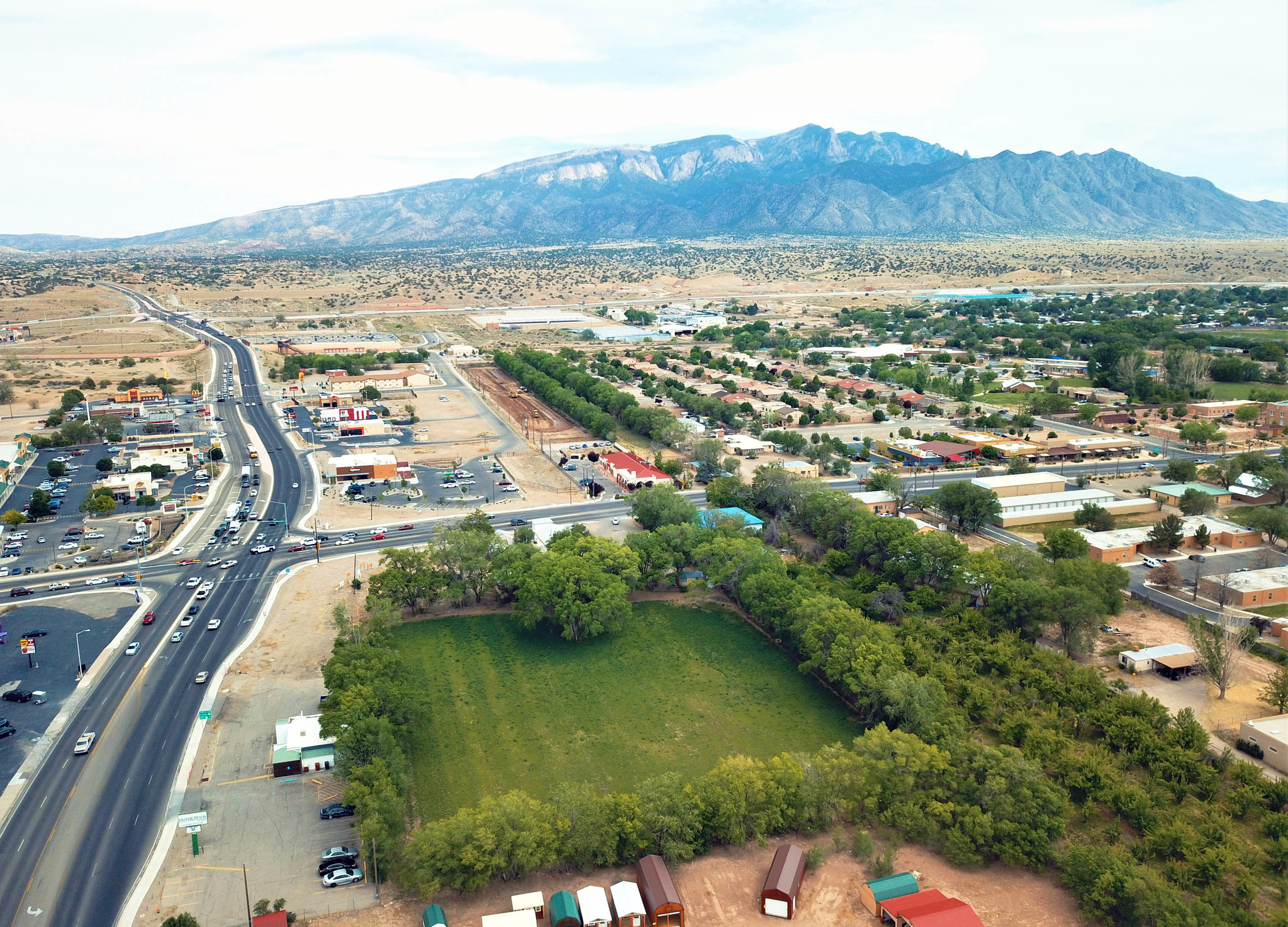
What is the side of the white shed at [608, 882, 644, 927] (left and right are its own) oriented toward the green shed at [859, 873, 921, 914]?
left

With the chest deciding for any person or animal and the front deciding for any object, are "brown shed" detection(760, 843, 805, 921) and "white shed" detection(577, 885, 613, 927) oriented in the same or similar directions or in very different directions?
same or similar directions

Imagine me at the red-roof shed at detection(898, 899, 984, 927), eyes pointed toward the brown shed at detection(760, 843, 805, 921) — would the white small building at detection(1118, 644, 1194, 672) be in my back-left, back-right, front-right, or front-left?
back-right

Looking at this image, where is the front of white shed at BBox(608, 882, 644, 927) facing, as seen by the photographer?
facing the viewer

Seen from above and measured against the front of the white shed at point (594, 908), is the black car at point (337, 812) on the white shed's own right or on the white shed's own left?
on the white shed's own right

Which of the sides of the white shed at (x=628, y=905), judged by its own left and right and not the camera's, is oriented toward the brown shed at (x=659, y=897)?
left

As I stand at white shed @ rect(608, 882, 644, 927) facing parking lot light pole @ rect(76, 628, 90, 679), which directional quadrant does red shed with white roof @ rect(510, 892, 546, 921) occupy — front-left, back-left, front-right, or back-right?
front-left

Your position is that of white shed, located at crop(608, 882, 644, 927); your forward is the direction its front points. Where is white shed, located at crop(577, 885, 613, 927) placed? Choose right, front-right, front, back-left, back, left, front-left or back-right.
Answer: right

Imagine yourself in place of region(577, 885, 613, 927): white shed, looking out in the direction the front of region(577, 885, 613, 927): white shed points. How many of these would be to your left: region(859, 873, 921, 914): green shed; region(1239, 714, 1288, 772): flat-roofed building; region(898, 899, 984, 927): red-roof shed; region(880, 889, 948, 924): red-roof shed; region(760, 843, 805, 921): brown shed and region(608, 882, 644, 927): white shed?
6

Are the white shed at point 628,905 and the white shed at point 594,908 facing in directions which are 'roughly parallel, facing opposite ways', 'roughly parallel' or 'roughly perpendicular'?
roughly parallel

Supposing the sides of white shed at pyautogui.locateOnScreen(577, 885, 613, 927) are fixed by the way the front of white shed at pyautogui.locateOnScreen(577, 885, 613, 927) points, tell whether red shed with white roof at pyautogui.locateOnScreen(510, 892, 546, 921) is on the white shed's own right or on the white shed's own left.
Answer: on the white shed's own right

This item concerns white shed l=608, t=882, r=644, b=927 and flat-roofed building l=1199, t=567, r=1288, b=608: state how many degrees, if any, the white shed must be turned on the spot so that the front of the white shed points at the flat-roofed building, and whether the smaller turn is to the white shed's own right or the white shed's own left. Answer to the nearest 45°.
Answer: approximately 135° to the white shed's own left

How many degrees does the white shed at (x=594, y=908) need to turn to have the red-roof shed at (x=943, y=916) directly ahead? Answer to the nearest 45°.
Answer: approximately 90° to its left

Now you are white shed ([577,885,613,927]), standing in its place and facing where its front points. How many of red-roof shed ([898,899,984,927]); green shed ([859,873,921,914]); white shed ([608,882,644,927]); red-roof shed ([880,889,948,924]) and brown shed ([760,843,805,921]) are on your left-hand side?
5

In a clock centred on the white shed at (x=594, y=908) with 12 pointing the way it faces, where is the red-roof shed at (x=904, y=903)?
The red-roof shed is roughly at 9 o'clock from the white shed.

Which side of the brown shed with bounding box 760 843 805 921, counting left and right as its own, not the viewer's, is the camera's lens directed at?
front
